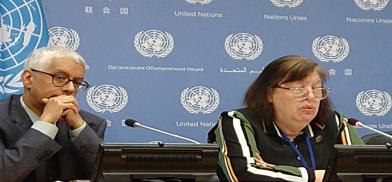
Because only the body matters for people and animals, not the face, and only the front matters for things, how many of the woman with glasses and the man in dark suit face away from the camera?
0

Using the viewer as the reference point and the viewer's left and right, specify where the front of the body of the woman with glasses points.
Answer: facing the viewer and to the right of the viewer

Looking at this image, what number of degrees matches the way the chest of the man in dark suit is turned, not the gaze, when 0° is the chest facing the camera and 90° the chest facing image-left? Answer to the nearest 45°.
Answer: approximately 315°

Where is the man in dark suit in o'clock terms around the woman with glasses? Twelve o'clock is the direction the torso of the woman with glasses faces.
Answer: The man in dark suit is roughly at 4 o'clock from the woman with glasses.

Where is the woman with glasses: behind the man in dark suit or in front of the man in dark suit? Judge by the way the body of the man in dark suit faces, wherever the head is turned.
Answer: in front

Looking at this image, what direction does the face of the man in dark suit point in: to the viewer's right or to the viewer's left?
to the viewer's right
